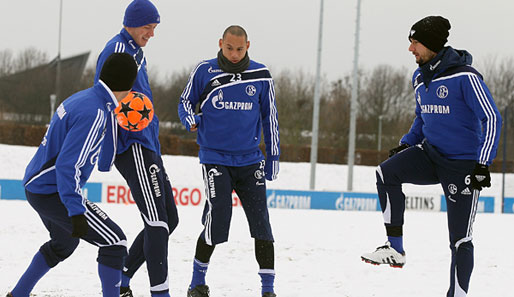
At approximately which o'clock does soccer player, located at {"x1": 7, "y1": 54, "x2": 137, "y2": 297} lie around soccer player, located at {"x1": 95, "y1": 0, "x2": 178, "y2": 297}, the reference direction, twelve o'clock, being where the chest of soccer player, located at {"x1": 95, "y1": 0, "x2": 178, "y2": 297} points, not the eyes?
soccer player, located at {"x1": 7, "y1": 54, "x2": 137, "y2": 297} is roughly at 3 o'clock from soccer player, located at {"x1": 95, "y1": 0, "x2": 178, "y2": 297}.

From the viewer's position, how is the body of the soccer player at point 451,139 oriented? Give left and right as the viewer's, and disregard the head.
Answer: facing the viewer and to the left of the viewer

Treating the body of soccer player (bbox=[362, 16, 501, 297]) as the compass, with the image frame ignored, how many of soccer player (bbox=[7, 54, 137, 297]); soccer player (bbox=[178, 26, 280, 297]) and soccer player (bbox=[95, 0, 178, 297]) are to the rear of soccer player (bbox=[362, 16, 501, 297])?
0

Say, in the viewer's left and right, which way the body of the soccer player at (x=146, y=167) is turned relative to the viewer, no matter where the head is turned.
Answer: facing the viewer and to the right of the viewer

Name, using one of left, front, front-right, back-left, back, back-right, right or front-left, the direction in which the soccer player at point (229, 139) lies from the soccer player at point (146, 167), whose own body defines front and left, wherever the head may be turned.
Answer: left

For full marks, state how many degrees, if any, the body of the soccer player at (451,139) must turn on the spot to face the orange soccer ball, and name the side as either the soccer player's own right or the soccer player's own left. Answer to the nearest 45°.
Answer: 0° — they already face it

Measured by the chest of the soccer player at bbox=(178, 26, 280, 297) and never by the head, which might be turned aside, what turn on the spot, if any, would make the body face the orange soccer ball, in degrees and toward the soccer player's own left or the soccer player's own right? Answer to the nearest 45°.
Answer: approximately 45° to the soccer player's own right

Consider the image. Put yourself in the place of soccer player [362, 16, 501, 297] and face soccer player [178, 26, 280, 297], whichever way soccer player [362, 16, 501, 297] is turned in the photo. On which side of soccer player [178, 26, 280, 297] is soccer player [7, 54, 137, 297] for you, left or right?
left

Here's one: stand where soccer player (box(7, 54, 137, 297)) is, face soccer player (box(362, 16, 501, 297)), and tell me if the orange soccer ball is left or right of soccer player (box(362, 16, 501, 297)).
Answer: left

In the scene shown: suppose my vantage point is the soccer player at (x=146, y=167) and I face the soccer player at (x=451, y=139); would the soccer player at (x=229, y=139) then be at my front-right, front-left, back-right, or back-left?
front-left

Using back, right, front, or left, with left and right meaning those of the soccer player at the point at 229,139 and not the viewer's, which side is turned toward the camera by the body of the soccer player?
front

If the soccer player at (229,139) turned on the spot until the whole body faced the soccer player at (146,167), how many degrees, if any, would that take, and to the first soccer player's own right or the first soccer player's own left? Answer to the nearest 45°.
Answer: approximately 45° to the first soccer player's own right

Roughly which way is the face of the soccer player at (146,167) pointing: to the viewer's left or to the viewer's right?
to the viewer's right

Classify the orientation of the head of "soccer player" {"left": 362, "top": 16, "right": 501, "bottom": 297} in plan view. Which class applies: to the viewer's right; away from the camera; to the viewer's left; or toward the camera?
to the viewer's left

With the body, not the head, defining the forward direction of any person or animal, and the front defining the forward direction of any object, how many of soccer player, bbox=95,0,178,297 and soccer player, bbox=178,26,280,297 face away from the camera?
0

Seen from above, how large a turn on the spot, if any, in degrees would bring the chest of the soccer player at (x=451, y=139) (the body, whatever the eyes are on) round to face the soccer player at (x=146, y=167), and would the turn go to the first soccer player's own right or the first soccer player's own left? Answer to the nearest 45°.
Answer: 0° — they already face them

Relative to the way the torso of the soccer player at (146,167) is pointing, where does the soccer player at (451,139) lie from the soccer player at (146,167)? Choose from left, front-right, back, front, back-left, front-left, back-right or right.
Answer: front-left

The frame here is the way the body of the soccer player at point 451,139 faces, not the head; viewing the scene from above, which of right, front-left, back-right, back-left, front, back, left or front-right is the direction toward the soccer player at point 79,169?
front

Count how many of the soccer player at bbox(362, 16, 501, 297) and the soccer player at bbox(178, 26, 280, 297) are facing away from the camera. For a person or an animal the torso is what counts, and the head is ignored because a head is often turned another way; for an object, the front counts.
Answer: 0
